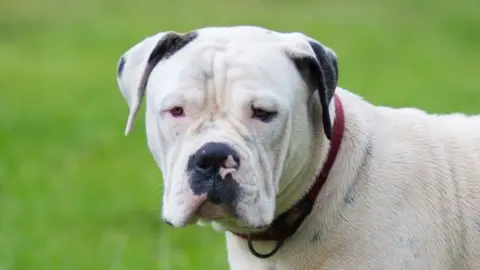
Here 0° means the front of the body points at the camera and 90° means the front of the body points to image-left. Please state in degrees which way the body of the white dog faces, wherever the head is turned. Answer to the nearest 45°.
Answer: approximately 45°
